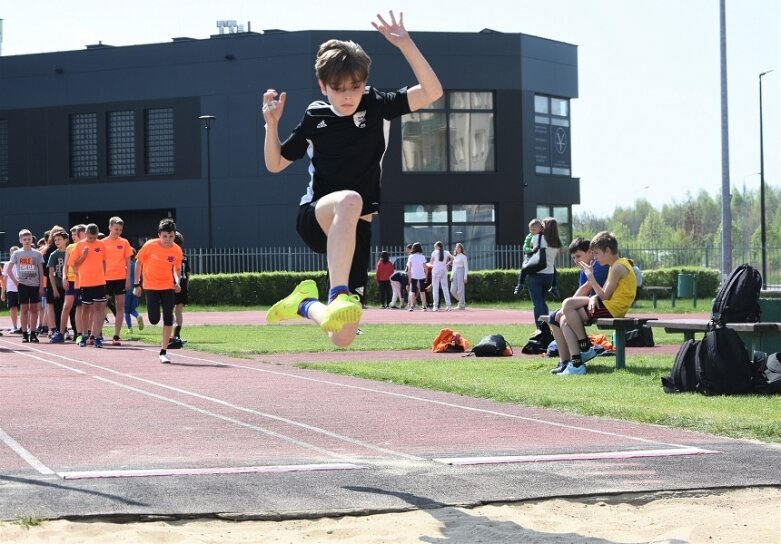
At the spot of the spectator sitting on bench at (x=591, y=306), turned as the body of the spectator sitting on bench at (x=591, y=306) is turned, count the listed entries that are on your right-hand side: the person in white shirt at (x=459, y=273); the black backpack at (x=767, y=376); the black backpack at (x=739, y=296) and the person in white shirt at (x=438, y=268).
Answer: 2

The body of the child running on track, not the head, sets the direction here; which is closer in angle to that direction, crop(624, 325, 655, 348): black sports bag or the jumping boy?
the jumping boy

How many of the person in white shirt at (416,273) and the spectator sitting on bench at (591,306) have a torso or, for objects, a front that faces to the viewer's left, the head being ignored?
1

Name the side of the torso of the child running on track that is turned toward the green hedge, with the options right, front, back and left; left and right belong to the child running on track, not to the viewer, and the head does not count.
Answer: back

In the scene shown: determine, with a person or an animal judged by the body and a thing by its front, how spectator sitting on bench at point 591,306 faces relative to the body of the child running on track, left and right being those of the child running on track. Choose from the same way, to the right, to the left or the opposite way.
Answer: to the right

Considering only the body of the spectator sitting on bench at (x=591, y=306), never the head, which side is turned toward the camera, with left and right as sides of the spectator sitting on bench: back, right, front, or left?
left
